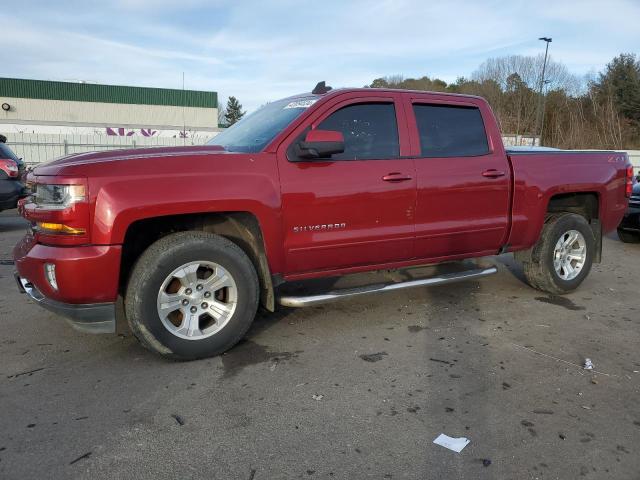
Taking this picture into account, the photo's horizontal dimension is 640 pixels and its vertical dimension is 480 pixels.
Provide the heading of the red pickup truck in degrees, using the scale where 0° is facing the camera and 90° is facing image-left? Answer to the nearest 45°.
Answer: approximately 45°

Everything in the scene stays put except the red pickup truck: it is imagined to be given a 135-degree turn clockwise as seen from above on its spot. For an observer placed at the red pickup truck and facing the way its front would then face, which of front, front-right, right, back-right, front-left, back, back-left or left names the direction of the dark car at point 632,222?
front-right

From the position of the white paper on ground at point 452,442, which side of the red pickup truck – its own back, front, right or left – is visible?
left

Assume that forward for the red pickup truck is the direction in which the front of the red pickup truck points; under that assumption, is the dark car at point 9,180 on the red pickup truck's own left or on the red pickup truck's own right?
on the red pickup truck's own right
